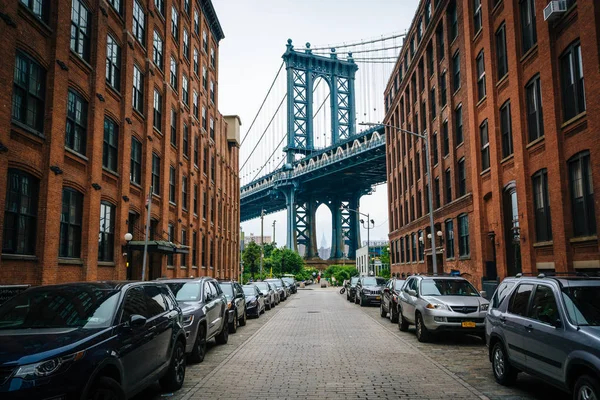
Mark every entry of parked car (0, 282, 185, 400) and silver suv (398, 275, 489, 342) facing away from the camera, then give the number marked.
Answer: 0

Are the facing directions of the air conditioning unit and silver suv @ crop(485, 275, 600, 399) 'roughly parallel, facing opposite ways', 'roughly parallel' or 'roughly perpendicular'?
roughly perpendicular

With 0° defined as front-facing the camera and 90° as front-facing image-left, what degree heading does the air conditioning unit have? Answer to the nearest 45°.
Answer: approximately 45°

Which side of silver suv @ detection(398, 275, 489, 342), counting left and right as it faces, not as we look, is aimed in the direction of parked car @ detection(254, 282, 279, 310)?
back

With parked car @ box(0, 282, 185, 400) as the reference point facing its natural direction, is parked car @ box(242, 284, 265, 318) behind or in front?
behind

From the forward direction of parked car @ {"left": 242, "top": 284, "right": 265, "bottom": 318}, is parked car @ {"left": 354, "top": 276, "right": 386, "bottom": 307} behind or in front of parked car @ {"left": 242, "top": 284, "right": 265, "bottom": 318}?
behind

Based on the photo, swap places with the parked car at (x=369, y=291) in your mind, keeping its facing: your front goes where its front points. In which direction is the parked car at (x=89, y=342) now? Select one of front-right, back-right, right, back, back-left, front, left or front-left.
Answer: front-right

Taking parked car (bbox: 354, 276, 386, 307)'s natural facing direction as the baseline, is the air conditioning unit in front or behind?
in front

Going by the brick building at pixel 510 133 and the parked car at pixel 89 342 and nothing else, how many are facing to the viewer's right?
0

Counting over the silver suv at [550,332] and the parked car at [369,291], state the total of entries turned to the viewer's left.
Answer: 0

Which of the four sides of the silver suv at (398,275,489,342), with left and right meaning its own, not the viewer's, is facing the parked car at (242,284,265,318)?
back

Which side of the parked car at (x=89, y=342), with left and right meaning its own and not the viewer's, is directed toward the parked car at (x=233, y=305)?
back
